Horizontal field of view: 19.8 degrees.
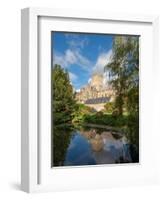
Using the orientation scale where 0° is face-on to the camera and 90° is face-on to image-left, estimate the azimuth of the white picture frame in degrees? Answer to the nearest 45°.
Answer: approximately 315°
